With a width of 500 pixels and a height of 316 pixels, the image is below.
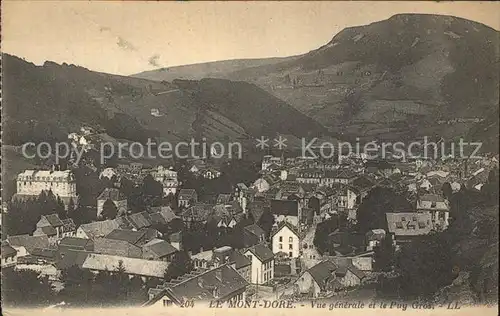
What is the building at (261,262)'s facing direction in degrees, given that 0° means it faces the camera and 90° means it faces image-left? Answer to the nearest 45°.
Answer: approximately 315°

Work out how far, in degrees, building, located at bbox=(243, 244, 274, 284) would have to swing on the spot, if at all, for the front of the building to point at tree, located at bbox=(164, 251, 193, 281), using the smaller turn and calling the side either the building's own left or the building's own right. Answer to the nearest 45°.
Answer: approximately 135° to the building's own right
